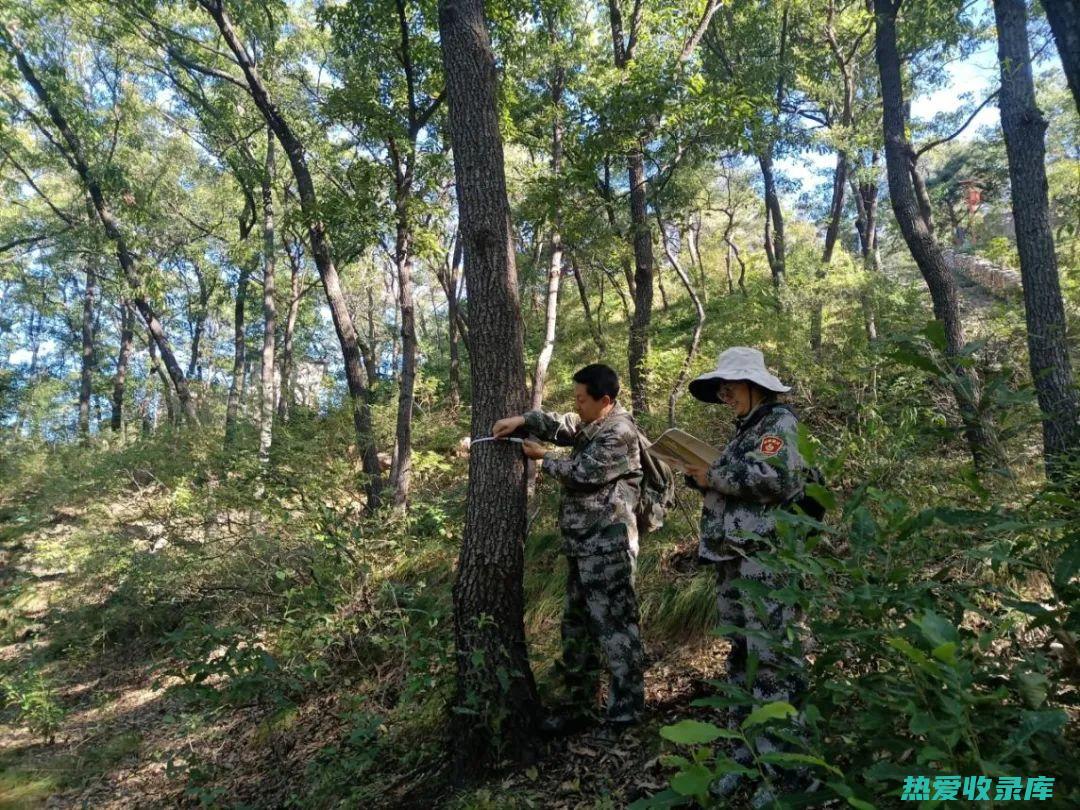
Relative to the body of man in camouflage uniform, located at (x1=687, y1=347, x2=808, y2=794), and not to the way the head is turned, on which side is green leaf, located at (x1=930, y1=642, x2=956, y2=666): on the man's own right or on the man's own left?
on the man's own left

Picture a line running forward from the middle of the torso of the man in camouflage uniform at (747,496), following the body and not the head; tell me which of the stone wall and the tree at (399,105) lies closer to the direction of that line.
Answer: the tree

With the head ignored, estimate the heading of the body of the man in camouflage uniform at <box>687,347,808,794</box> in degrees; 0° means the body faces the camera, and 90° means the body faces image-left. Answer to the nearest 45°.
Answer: approximately 90°

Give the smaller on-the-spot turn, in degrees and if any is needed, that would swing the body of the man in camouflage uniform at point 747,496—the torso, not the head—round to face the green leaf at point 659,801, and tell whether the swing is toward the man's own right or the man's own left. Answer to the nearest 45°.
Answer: approximately 90° to the man's own left

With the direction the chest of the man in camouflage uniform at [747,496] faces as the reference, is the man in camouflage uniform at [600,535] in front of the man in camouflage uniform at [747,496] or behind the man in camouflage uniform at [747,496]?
in front

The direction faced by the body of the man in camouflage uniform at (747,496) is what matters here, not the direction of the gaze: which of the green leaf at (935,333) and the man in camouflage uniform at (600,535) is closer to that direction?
the man in camouflage uniform

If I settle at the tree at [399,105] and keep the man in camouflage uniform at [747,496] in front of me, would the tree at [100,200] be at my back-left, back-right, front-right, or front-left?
back-right

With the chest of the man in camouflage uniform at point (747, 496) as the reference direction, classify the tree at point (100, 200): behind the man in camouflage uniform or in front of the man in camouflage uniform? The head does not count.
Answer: in front

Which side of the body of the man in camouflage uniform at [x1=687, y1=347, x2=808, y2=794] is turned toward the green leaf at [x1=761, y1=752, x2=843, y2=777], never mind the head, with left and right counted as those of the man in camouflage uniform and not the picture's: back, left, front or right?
left

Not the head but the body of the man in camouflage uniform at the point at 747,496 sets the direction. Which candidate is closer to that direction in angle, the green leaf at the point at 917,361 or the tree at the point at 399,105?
the tree
